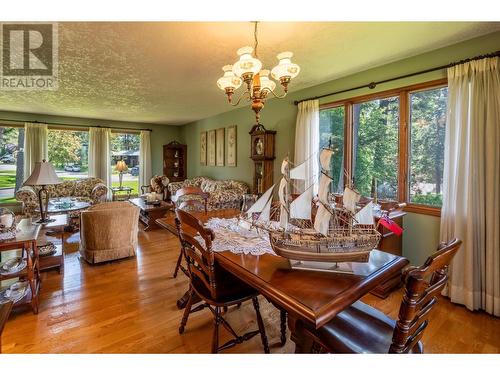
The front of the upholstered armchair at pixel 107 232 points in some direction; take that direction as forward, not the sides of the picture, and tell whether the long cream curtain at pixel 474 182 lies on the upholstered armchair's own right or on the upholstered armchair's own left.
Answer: on the upholstered armchair's own right

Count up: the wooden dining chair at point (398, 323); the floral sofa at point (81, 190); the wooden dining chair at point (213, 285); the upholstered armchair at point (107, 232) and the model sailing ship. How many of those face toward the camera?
1

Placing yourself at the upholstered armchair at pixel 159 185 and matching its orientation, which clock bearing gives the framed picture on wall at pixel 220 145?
The framed picture on wall is roughly at 9 o'clock from the upholstered armchair.

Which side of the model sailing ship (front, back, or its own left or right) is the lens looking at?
left

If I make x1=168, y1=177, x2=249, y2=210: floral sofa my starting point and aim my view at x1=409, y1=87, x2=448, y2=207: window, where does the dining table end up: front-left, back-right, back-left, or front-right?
front-right

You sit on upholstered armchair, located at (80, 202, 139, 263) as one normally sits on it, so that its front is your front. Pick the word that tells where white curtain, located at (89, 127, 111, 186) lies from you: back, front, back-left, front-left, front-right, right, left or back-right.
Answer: front

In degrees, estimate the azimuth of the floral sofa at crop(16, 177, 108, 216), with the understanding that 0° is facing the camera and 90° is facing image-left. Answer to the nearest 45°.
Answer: approximately 0°

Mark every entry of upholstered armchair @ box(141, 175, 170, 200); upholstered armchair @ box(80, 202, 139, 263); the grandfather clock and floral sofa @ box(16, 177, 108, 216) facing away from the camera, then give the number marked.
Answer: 1

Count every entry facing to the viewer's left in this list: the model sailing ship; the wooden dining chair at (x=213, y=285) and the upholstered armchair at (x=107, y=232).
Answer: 1

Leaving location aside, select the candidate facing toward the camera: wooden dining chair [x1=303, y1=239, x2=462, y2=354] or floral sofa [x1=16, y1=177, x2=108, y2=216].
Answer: the floral sofa

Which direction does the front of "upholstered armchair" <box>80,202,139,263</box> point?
away from the camera

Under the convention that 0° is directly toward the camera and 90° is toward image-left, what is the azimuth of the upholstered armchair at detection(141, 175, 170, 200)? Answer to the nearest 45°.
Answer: approximately 45°

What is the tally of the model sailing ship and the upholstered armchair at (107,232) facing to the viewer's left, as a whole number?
1

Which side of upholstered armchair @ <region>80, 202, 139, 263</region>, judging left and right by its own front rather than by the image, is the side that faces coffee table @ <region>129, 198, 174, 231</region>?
front

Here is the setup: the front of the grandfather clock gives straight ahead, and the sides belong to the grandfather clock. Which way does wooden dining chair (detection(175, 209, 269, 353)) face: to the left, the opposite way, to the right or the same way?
the opposite way

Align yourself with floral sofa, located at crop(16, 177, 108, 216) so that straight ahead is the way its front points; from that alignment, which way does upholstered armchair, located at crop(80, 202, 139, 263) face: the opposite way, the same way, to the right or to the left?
the opposite way

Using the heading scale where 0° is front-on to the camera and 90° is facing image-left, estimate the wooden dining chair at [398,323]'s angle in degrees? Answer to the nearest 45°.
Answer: approximately 135°

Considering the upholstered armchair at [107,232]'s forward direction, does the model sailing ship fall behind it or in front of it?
behind

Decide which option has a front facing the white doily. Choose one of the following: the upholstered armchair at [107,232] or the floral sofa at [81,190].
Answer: the floral sofa
